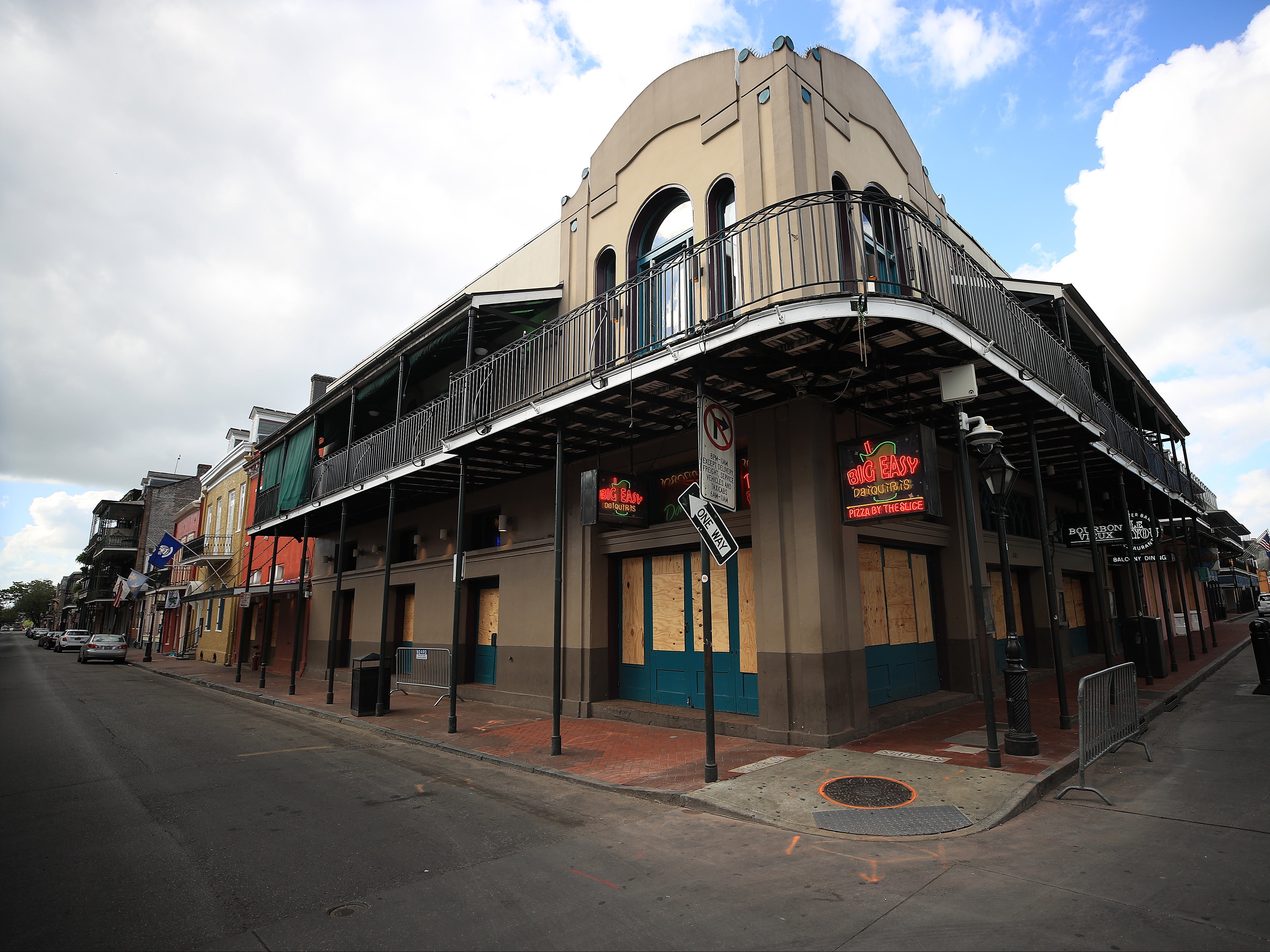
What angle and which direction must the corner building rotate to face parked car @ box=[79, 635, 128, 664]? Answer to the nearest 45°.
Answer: approximately 135° to its right

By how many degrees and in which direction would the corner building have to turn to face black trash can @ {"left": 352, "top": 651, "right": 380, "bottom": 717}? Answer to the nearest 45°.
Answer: approximately 90° to its right

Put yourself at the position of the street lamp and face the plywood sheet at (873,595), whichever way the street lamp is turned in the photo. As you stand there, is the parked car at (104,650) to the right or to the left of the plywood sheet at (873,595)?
left

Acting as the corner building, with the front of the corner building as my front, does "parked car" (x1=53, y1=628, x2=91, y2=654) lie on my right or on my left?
on my right

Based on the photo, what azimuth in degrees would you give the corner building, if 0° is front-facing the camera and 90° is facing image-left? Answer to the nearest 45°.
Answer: approximately 0°

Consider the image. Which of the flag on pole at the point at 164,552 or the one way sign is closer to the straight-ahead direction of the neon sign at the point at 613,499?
the one way sign
